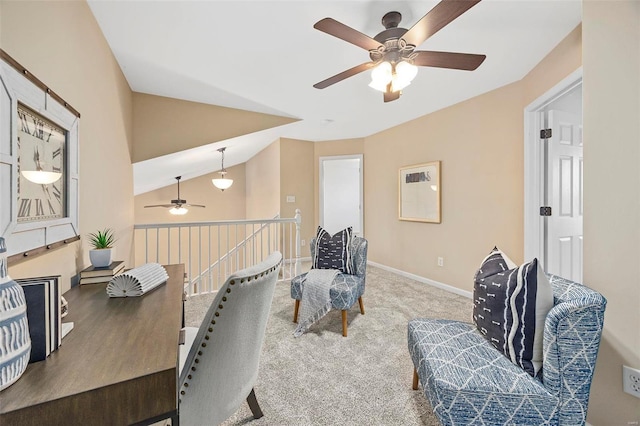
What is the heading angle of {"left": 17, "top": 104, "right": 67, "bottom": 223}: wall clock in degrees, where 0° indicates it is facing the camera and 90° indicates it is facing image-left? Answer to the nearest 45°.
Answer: approximately 315°

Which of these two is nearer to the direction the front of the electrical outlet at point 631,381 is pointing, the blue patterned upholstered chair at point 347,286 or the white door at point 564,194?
the blue patterned upholstered chair

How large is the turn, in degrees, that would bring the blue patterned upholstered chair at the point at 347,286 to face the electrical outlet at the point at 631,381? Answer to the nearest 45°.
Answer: approximately 90° to its left

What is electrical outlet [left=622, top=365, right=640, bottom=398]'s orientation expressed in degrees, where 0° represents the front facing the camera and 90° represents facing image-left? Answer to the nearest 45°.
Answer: approximately 45°

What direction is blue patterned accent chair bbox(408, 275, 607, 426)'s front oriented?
to the viewer's left

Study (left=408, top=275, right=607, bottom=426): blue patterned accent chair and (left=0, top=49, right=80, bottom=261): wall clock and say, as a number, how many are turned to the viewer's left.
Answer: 1

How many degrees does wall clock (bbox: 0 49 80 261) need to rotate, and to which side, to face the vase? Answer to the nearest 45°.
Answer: approximately 45° to its right

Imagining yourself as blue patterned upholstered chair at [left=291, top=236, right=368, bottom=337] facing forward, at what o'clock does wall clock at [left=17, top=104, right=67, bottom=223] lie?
The wall clock is roughly at 12 o'clock from the blue patterned upholstered chair.

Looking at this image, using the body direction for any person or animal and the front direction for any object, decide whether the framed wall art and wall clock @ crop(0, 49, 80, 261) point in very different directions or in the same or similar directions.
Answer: very different directions

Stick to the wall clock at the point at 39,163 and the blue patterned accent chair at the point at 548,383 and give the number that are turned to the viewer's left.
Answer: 1

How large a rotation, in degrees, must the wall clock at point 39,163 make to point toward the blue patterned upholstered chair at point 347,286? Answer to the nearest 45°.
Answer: approximately 45° to its left

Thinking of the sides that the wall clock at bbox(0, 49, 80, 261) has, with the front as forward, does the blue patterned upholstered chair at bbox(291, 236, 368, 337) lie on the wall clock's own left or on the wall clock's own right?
on the wall clock's own left

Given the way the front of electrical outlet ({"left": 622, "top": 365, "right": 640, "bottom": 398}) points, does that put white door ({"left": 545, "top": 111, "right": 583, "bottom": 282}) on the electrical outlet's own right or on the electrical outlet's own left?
on the electrical outlet's own right
